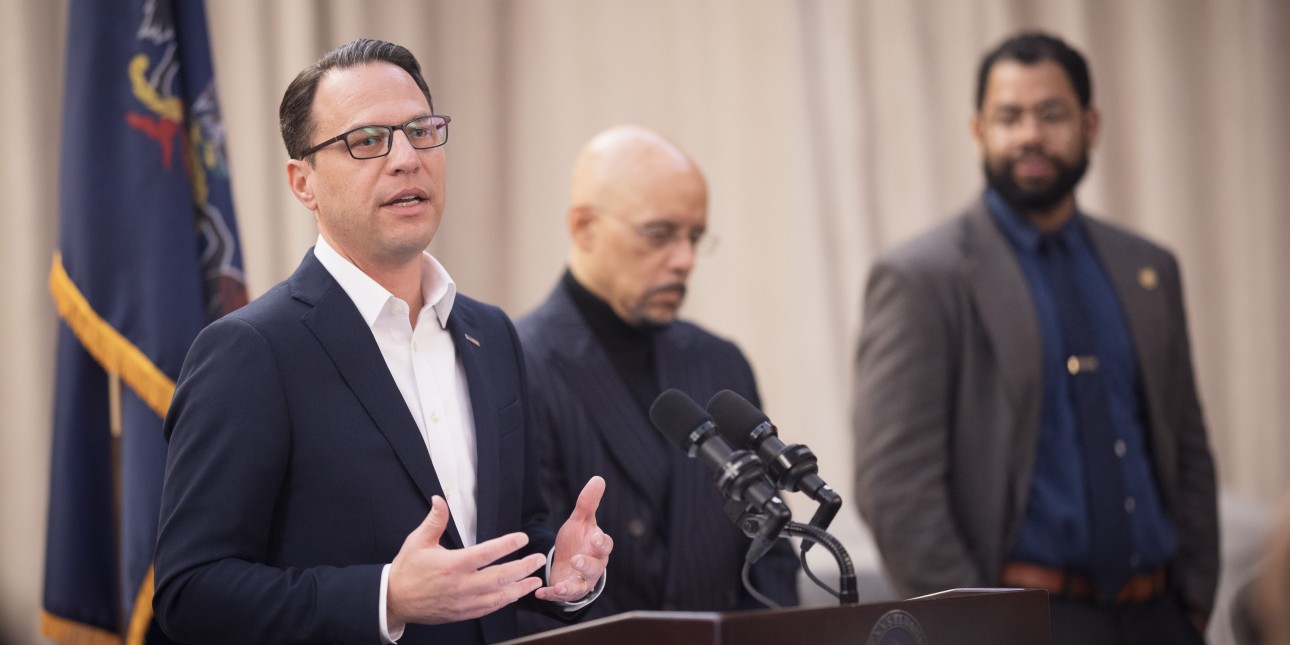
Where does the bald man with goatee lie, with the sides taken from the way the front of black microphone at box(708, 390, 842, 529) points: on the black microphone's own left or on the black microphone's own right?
on the black microphone's own right

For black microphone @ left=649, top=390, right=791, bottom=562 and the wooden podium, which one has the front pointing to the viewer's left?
the black microphone

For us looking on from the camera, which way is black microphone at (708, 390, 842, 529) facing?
facing to the left of the viewer

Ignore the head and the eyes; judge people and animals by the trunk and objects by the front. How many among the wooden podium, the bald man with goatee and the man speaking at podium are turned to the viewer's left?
0

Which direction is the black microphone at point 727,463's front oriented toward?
to the viewer's left

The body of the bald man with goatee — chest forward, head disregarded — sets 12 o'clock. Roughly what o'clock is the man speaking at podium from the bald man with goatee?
The man speaking at podium is roughly at 2 o'clock from the bald man with goatee.

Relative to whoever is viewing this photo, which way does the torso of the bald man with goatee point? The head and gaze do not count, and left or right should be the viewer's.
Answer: facing the viewer and to the right of the viewer

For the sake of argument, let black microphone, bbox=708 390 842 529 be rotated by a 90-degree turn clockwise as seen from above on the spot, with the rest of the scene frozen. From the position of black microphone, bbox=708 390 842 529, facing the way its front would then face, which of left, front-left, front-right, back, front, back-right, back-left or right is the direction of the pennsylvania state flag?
front-left

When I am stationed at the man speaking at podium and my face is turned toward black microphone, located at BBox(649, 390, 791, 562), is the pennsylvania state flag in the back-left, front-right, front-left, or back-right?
back-left
